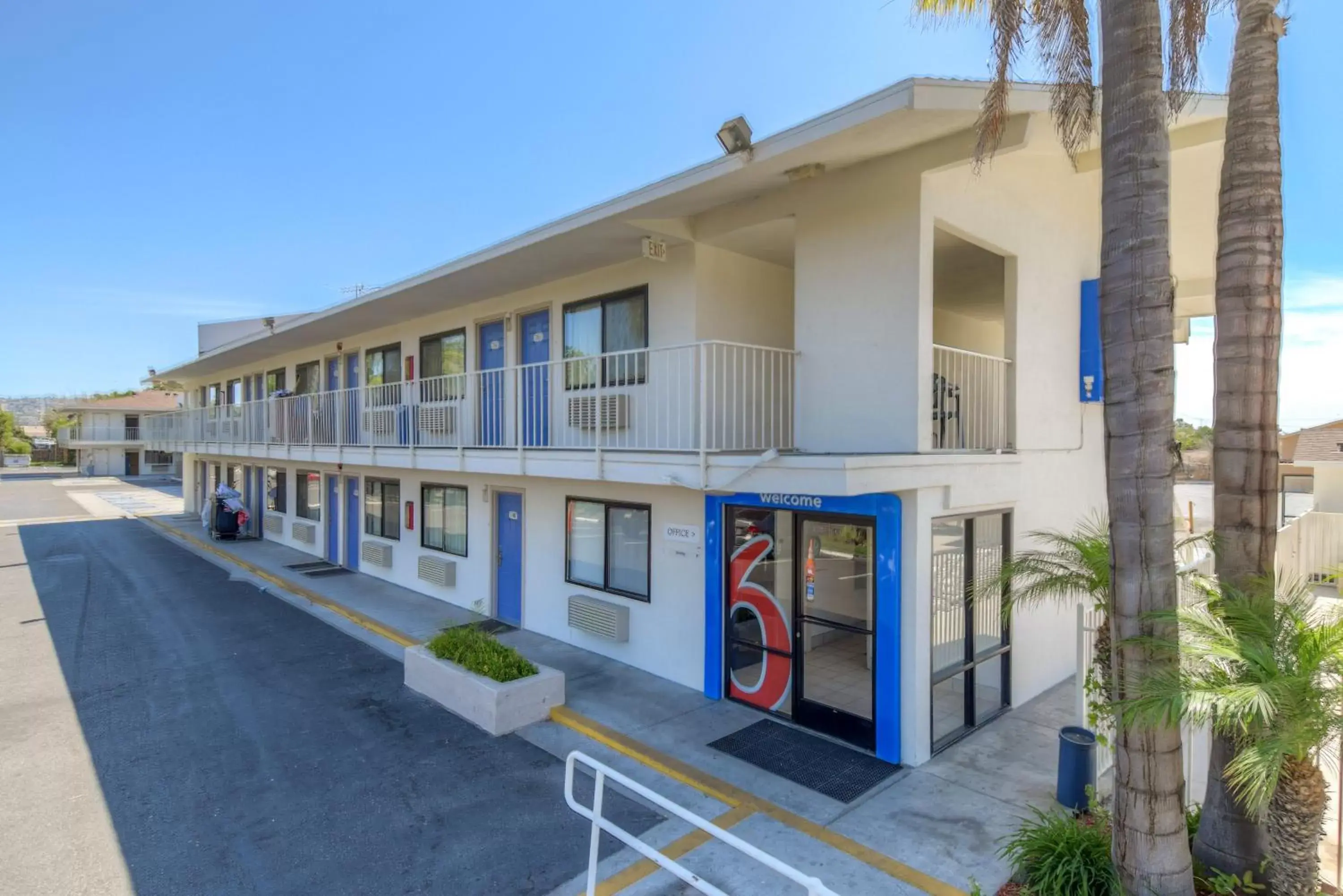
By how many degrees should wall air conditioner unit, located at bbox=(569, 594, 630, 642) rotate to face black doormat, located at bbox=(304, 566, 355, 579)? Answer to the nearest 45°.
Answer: approximately 90° to its right

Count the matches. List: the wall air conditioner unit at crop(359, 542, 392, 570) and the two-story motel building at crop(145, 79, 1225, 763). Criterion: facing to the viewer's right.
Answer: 0

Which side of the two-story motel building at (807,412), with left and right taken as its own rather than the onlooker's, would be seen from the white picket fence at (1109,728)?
left

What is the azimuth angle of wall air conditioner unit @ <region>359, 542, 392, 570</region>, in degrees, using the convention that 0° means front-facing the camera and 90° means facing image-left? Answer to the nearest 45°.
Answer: approximately 45°

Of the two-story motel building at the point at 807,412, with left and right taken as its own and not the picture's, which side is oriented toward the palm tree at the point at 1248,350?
left

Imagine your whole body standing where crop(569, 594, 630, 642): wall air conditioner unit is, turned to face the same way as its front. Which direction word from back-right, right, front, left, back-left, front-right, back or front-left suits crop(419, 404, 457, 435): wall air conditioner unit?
right

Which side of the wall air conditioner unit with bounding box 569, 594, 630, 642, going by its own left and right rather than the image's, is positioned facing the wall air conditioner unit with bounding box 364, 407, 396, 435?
right

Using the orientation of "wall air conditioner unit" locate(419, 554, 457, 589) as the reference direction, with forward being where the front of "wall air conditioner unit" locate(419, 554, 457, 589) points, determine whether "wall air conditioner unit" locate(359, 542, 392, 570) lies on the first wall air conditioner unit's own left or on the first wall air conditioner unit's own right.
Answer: on the first wall air conditioner unit's own right

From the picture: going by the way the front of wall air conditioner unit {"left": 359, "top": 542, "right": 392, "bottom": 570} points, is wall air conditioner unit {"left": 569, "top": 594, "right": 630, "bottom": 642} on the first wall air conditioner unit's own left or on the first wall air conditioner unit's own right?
on the first wall air conditioner unit's own left

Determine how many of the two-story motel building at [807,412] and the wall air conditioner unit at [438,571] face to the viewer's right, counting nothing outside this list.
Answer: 0

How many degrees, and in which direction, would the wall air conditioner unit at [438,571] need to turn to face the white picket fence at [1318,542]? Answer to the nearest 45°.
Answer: approximately 135° to its left
